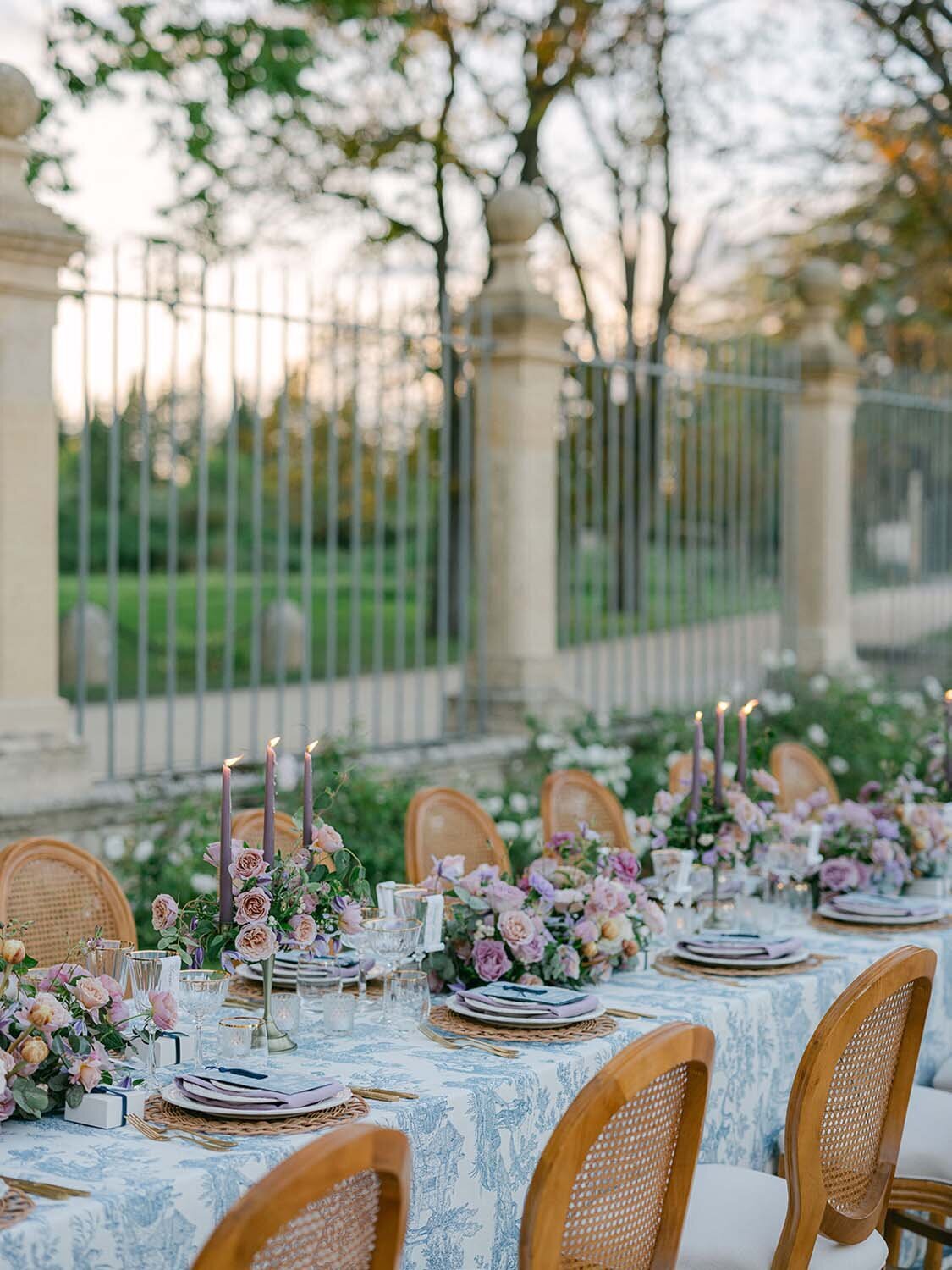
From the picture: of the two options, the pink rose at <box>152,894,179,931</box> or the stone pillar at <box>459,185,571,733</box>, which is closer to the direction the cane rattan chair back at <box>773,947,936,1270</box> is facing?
the stone pillar

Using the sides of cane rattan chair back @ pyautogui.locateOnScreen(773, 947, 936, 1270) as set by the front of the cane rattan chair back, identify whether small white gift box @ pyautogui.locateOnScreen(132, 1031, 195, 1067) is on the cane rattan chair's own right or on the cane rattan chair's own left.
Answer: on the cane rattan chair's own left

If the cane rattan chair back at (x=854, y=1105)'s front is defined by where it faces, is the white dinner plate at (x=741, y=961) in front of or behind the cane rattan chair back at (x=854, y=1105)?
in front

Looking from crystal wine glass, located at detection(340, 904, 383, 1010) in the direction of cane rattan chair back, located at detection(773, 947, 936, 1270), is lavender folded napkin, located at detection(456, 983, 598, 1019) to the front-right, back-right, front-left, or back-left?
front-left

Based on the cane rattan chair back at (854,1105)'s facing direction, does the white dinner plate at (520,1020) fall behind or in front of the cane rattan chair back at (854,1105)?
in front

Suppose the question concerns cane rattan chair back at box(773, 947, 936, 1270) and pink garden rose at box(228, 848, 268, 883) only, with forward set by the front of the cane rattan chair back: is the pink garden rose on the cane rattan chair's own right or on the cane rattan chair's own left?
on the cane rattan chair's own left

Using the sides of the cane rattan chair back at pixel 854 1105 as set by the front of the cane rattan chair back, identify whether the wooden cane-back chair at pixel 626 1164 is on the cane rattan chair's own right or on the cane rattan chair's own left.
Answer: on the cane rattan chair's own left

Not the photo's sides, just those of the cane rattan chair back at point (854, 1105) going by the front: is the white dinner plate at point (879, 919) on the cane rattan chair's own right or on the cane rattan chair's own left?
on the cane rattan chair's own right

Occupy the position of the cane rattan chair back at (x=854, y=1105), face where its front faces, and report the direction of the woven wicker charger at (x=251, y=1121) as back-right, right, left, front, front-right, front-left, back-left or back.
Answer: left

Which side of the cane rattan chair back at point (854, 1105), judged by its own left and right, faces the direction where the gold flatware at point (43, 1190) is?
left

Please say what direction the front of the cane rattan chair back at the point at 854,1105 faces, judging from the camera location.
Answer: facing away from the viewer and to the left of the viewer

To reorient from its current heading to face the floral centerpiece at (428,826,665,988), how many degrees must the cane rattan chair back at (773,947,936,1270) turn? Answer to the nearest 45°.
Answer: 0° — it already faces it
